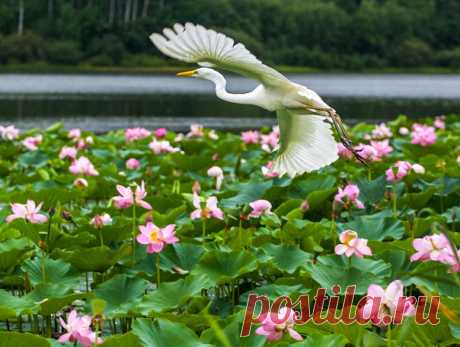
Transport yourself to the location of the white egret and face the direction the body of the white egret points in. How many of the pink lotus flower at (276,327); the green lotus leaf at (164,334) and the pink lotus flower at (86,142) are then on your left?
2

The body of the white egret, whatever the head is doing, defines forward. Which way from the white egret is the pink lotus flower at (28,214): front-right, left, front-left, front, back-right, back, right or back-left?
front

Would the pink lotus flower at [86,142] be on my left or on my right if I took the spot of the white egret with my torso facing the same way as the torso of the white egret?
on my right

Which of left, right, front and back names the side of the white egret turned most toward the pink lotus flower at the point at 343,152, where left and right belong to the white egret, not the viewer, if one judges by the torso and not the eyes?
right

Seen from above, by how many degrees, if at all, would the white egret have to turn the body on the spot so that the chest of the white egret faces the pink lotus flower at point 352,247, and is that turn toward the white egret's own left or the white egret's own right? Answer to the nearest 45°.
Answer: approximately 135° to the white egret's own left

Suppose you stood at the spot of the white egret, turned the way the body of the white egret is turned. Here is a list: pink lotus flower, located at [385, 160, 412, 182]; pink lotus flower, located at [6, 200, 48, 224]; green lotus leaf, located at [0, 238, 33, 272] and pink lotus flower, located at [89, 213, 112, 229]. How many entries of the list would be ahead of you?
3

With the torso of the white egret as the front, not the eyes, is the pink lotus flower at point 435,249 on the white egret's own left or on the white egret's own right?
on the white egret's own left

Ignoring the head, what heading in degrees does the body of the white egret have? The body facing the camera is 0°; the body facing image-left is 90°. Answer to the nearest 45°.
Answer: approximately 90°

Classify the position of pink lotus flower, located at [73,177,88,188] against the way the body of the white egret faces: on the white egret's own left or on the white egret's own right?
on the white egret's own right

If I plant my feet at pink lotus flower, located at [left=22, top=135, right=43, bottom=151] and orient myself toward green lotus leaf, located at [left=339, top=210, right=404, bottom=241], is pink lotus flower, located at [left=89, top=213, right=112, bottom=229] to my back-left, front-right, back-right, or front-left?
front-right

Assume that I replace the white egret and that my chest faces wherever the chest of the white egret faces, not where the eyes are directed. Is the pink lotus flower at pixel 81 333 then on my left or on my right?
on my left
